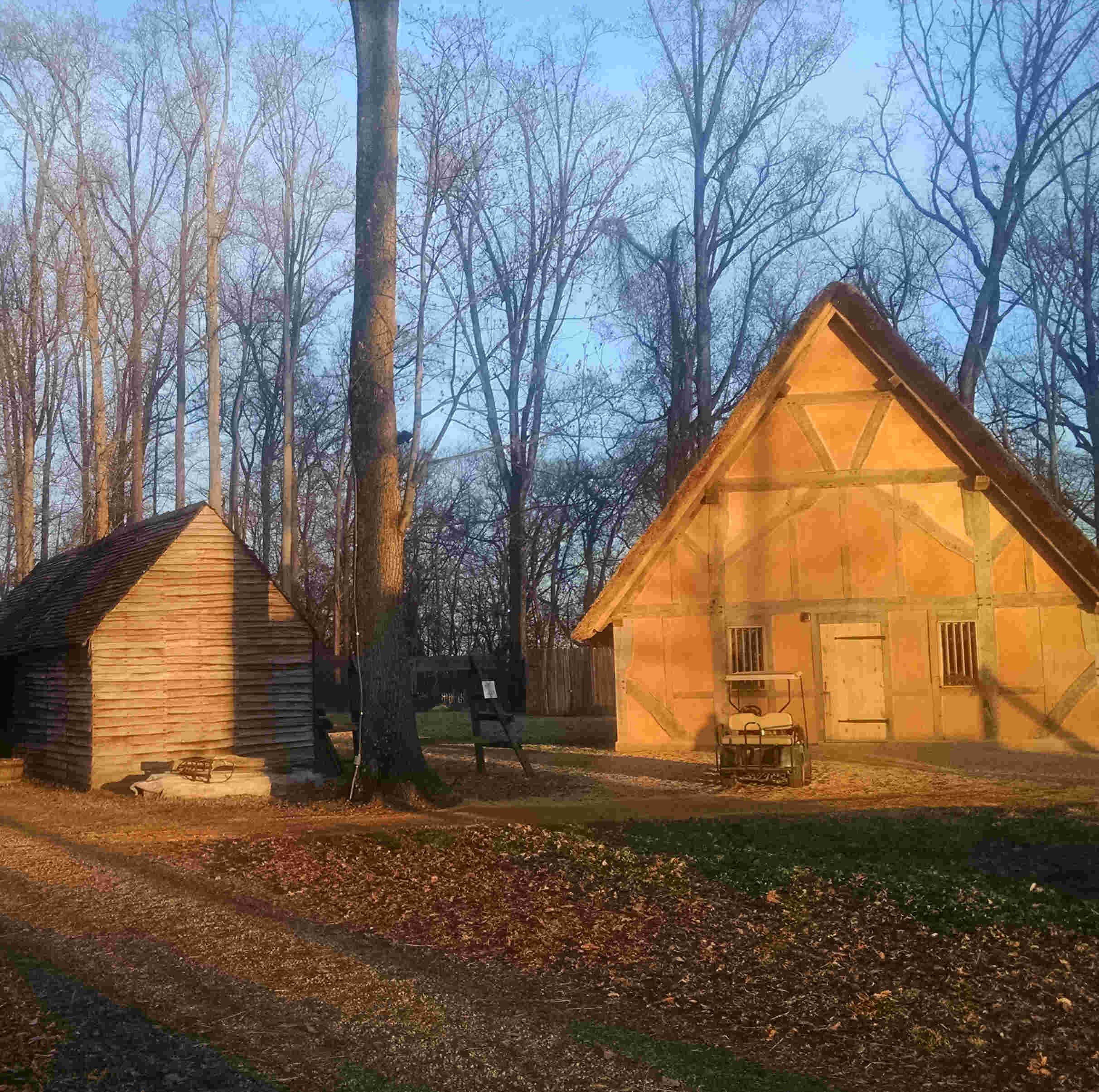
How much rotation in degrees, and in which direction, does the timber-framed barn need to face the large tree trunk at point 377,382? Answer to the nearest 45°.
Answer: approximately 45° to its right

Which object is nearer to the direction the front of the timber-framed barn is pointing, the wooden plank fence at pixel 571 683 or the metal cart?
the metal cart

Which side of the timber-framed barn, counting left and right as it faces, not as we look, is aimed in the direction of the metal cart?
front

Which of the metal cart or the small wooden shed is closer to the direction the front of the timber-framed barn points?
the metal cart

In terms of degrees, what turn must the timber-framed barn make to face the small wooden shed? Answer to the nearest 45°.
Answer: approximately 90° to its right
